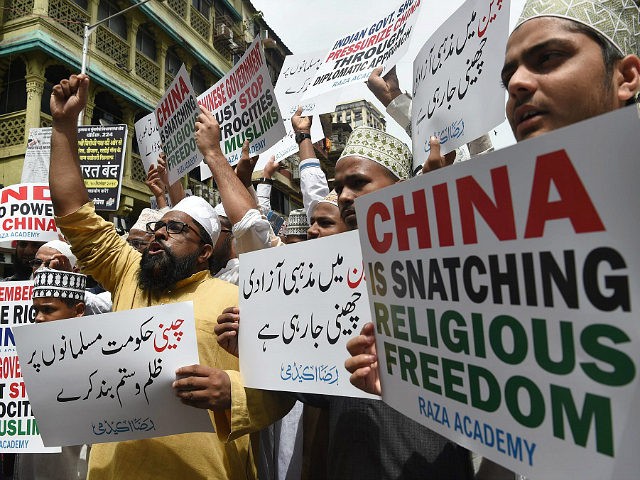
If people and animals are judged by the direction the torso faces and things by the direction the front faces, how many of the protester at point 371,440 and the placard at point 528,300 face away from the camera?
0

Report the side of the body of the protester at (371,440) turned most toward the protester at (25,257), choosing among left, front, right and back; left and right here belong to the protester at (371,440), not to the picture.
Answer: right

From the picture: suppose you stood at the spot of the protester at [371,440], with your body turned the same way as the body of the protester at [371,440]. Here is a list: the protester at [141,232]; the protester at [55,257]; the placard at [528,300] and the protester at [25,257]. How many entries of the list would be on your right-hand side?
3

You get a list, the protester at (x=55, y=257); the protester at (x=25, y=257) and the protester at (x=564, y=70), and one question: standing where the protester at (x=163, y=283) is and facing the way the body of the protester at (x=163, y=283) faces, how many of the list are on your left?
1

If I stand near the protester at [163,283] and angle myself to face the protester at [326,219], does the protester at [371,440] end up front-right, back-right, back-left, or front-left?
front-right

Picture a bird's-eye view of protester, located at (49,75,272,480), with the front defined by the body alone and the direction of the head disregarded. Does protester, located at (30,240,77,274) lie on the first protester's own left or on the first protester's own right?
on the first protester's own right

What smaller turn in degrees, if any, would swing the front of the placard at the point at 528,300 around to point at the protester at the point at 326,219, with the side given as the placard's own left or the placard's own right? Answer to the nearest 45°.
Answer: approximately 90° to the placard's own right

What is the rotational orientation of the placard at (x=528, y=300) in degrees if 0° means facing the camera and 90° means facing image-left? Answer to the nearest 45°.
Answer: approximately 45°

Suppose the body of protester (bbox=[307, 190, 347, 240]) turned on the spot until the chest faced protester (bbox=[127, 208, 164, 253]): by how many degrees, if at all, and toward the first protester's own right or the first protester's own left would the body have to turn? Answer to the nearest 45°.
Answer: approximately 90° to the first protester's own right

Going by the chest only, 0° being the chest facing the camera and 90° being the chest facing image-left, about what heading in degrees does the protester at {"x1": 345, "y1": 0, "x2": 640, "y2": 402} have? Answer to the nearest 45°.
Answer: approximately 45°

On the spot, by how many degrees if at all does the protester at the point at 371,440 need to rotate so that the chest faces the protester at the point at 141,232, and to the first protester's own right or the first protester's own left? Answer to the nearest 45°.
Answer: approximately 90° to the first protester's own right

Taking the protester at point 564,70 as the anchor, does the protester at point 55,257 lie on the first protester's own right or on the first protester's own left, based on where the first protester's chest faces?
on the first protester's own right
